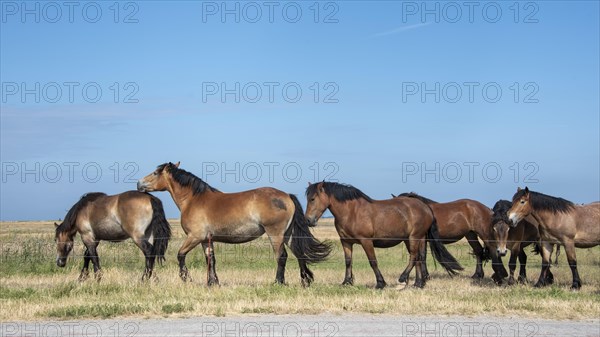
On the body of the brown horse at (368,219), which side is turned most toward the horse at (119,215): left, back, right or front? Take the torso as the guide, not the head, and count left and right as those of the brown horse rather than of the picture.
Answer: front

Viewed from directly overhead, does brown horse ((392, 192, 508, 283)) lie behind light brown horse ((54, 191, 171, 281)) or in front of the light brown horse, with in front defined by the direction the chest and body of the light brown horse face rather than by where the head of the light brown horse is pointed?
behind

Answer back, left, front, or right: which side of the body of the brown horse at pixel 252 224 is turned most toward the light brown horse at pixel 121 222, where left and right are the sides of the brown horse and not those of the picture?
front

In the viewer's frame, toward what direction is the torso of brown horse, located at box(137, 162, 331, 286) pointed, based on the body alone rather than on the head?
to the viewer's left

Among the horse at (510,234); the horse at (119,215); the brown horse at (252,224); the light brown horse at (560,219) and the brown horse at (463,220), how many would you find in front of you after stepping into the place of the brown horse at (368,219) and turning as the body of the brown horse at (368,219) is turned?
2

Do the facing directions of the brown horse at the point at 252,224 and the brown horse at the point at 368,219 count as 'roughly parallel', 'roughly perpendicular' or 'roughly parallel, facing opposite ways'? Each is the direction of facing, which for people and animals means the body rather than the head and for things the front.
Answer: roughly parallel

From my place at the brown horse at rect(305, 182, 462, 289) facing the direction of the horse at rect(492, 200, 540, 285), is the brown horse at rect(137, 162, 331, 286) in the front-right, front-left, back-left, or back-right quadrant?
back-left

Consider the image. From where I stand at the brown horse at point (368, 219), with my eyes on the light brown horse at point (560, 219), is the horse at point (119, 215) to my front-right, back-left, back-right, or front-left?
back-left

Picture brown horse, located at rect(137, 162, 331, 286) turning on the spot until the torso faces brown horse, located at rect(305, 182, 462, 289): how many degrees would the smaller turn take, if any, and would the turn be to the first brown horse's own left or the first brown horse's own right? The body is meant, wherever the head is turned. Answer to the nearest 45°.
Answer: approximately 180°

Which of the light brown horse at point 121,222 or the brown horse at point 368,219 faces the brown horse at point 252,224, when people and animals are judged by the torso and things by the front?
the brown horse at point 368,219

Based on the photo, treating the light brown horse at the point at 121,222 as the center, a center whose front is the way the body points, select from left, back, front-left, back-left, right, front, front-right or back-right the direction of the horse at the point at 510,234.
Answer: back

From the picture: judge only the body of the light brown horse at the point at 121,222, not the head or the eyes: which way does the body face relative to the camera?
to the viewer's left

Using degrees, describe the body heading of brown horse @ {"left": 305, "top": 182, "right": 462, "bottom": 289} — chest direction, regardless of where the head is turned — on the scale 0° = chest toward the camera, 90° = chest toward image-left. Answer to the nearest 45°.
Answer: approximately 90°

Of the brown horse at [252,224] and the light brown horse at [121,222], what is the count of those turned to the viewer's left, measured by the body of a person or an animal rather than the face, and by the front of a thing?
2
